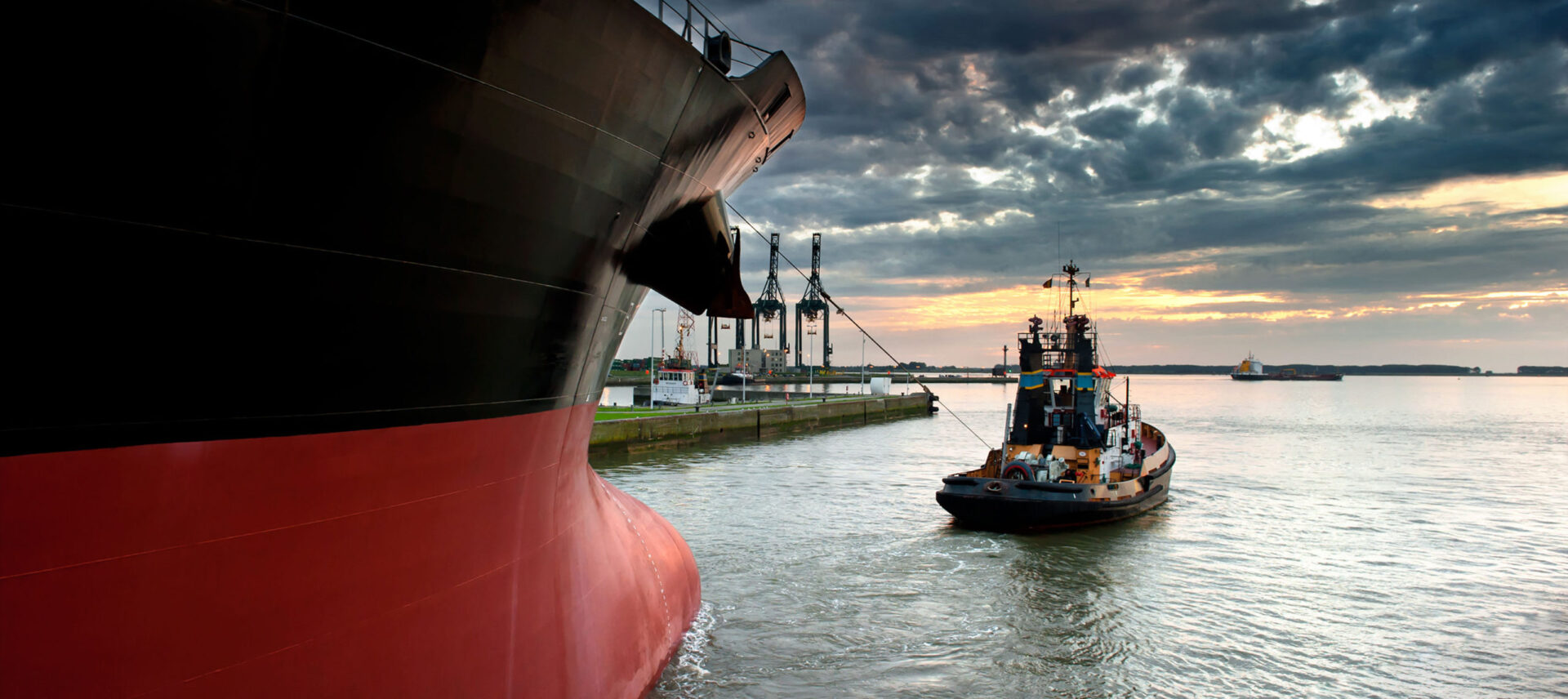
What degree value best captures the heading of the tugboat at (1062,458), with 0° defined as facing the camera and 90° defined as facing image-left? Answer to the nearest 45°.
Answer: approximately 225°

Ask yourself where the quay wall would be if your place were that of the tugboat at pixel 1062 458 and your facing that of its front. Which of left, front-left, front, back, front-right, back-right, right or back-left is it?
left
